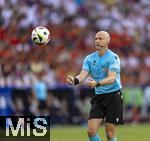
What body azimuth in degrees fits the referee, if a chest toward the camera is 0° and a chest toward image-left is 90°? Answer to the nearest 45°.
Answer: approximately 45°
